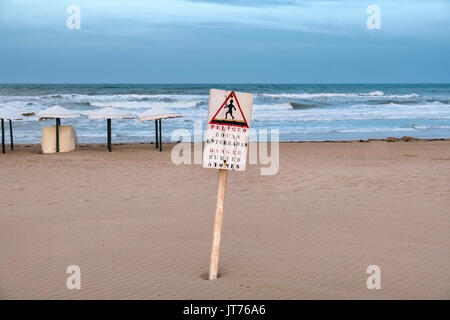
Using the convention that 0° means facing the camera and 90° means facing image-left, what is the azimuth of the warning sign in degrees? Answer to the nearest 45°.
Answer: approximately 0°
